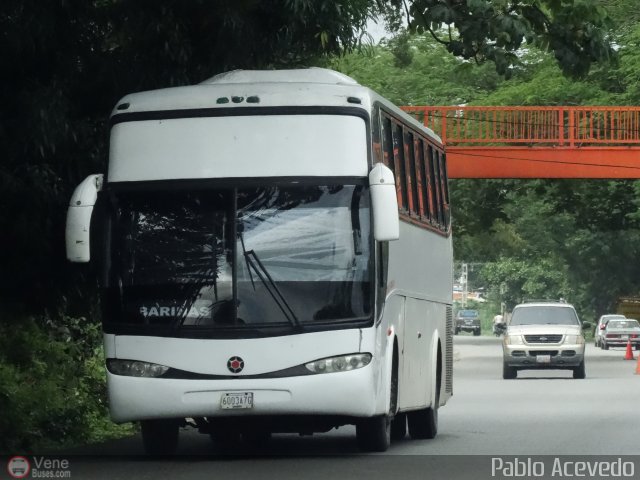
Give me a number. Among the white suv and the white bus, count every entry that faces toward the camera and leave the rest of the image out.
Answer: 2

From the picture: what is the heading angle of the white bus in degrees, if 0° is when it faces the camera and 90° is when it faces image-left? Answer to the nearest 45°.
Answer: approximately 0°

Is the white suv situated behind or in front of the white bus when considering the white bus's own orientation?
behind

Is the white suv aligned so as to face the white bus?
yes

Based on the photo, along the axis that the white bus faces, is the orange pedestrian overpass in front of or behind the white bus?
behind
